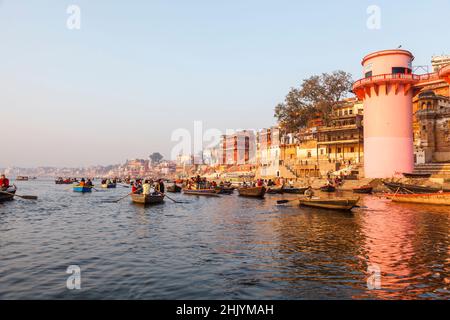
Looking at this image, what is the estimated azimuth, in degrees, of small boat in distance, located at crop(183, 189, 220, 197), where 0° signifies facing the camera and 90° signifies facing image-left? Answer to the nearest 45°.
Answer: approximately 90°

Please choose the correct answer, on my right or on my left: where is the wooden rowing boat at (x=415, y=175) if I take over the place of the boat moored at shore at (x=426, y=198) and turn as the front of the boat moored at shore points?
on my right

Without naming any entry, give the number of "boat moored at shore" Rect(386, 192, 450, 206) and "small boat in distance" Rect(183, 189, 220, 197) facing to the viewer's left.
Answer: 2

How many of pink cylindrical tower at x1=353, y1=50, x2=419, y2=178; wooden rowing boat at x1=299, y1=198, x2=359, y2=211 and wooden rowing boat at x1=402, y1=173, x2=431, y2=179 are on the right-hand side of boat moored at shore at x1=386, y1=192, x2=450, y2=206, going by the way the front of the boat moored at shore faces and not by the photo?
2

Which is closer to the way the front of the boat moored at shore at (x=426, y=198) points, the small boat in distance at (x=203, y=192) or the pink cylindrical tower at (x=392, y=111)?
the small boat in distance

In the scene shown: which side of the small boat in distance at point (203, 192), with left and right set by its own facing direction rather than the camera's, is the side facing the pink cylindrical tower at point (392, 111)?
back

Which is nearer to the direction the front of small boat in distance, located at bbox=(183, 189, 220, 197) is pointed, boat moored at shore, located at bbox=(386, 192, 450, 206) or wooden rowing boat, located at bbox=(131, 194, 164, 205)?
the wooden rowing boat

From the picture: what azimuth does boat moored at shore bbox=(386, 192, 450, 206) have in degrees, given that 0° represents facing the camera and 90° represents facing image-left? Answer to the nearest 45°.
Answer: approximately 90°

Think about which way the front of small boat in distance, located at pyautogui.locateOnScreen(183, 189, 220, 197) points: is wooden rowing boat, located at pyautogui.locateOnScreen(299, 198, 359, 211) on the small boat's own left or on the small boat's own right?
on the small boat's own left
